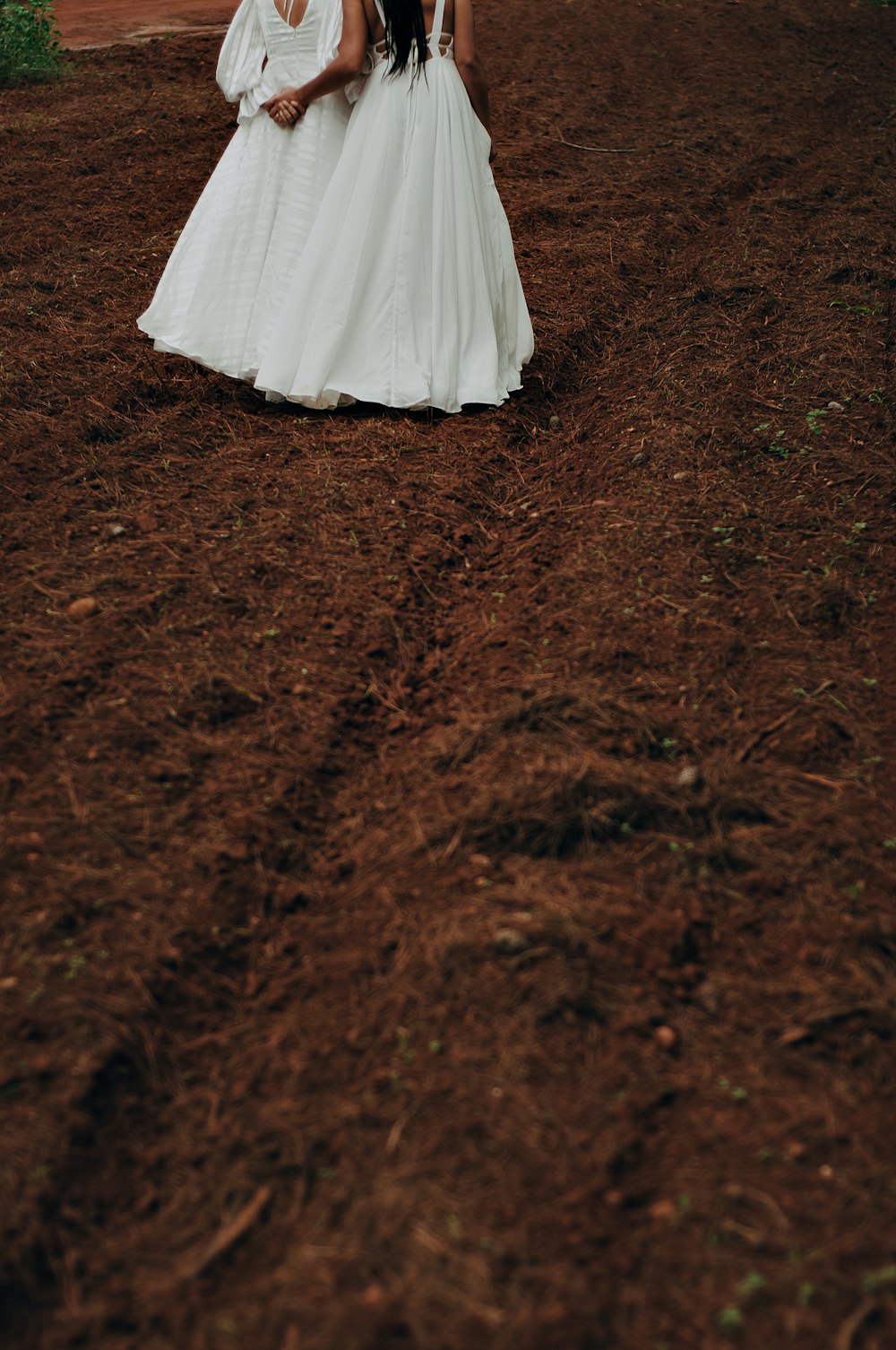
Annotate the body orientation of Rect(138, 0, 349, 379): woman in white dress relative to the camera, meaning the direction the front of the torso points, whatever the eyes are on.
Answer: away from the camera

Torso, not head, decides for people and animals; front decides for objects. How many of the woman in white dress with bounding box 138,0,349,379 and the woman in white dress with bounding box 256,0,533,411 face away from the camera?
2

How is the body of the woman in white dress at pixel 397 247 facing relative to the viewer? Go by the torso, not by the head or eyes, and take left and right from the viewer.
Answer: facing away from the viewer

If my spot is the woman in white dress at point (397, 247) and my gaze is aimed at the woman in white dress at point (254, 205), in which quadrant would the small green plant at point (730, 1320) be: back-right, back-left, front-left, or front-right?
back-left

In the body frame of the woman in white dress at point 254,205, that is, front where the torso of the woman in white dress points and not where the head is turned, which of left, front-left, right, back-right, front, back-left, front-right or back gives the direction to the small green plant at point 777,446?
back-right

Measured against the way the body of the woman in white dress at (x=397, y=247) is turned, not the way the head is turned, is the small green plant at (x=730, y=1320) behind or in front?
behind
